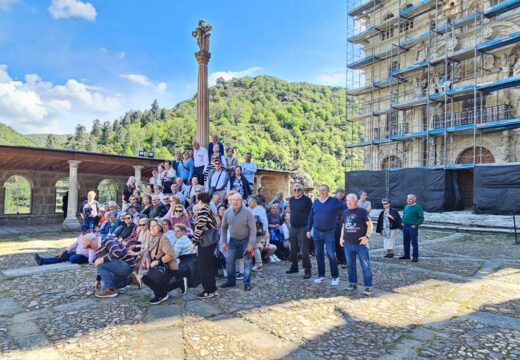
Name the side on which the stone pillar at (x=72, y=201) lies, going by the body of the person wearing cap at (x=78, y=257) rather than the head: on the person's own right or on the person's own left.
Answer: on the person's own right

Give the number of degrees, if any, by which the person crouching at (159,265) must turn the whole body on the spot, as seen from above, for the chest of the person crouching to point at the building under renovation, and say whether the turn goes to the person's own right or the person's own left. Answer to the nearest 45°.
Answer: approximately 180°

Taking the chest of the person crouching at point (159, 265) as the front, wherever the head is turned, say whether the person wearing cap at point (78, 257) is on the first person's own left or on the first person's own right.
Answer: on the first person's own right

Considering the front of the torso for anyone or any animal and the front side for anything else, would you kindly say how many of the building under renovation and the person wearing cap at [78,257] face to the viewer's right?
0

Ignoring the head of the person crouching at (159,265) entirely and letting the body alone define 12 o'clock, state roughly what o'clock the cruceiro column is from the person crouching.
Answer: The cruceiro column is roughly at 5 o'clock from the person crouching.

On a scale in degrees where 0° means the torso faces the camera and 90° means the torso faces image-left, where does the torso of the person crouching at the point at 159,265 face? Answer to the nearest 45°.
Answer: approximately 45°

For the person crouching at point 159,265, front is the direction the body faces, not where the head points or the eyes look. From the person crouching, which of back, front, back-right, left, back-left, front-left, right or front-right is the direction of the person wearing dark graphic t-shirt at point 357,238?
back-left

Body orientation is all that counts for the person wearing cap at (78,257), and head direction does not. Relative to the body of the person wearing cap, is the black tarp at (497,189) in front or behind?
behind
